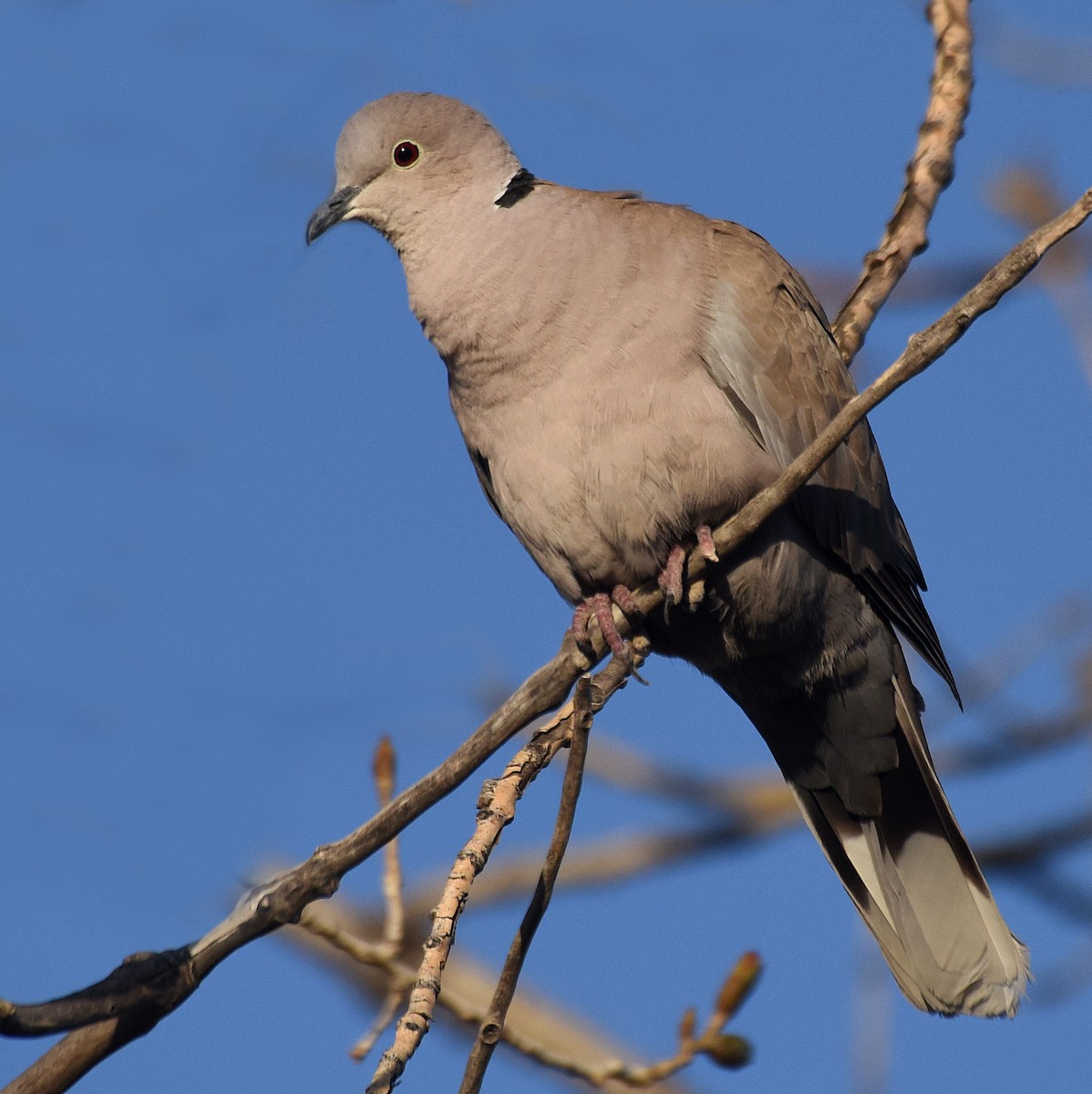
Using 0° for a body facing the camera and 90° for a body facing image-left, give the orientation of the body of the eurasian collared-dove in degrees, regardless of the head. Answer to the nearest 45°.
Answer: approximately 45°
